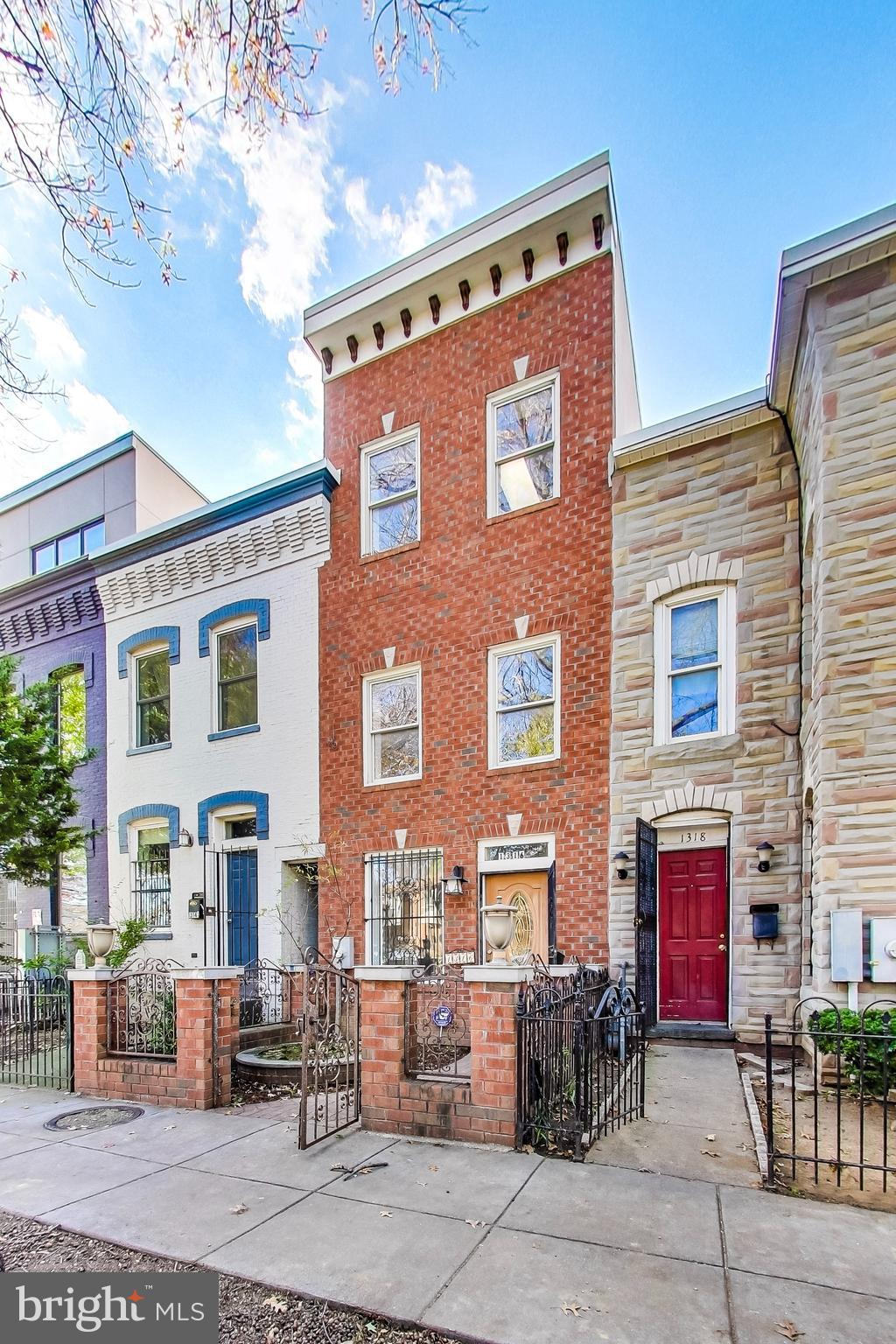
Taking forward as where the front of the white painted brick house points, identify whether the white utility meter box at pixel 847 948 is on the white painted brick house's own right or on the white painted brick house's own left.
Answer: on the white painted brick house's own left

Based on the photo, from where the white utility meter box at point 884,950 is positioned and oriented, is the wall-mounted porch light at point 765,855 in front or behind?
behind
